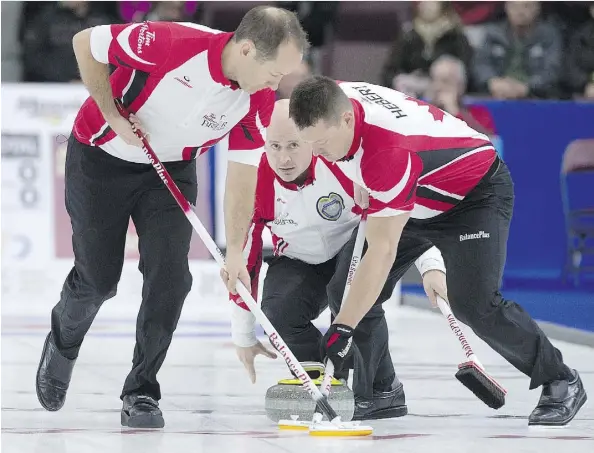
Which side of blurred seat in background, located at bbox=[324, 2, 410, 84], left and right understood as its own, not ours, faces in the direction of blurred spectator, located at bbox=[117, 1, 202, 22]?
right

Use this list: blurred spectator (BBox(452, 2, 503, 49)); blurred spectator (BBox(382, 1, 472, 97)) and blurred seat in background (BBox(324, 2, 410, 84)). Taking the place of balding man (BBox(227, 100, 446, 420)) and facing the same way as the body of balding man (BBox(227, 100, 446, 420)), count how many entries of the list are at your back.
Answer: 3

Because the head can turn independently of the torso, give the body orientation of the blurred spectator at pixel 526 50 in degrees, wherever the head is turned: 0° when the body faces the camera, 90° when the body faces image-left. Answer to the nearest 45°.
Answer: approximately 0°

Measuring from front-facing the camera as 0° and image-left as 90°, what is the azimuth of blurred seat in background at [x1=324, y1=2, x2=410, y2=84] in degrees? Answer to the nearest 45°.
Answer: approximately 0°

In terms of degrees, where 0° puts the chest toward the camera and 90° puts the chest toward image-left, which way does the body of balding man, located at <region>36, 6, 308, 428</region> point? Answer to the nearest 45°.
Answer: approximately 315°

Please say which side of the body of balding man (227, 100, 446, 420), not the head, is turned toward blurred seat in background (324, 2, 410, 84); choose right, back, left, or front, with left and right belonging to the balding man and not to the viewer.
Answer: back

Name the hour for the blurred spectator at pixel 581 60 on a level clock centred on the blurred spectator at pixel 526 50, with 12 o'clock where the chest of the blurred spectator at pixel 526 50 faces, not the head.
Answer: the blurred spectator at pixel 581 60 is roughly at 8 o'clock from the blurred spectator at pixel 526 50.

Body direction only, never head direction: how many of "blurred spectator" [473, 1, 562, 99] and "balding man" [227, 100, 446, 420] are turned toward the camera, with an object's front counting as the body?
2

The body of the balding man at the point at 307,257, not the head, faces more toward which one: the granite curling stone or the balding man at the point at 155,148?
the granite curling stone

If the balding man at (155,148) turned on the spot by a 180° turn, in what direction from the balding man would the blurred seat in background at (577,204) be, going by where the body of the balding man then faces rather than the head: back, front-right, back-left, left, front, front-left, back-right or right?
right

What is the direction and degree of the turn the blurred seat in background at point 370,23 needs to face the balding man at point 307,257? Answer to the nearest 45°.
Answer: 0° — it already faces them
